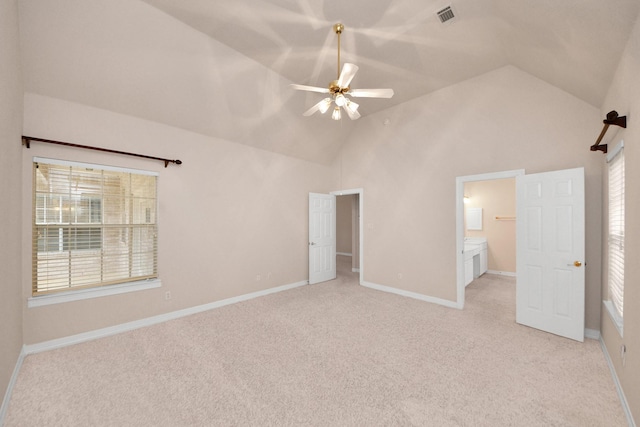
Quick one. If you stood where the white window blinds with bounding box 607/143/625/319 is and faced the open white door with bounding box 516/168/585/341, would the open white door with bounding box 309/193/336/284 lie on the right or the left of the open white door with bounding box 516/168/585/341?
left

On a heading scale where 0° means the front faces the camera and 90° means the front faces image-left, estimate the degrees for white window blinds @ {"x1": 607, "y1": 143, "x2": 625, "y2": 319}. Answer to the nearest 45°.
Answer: approximately 90°

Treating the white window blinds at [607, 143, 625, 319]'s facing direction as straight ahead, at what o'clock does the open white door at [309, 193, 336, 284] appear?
The open white door is roughly at 12 o'clock from the white window blinds.

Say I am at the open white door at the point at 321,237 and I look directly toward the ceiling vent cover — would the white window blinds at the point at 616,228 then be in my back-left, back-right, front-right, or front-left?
front-left

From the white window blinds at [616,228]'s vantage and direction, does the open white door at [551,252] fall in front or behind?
in front
